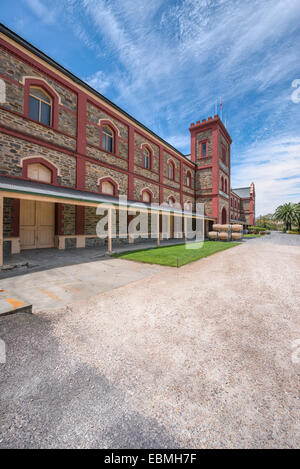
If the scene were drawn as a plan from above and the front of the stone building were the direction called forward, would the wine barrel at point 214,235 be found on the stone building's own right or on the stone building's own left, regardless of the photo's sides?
on the stone building's own left

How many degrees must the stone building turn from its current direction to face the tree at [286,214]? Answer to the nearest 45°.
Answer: approximately 90° to its left

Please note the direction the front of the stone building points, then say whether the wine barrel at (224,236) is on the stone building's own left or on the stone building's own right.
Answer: on the stone building's own left

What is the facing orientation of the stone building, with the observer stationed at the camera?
facing the viewer and to the right of the viewer
